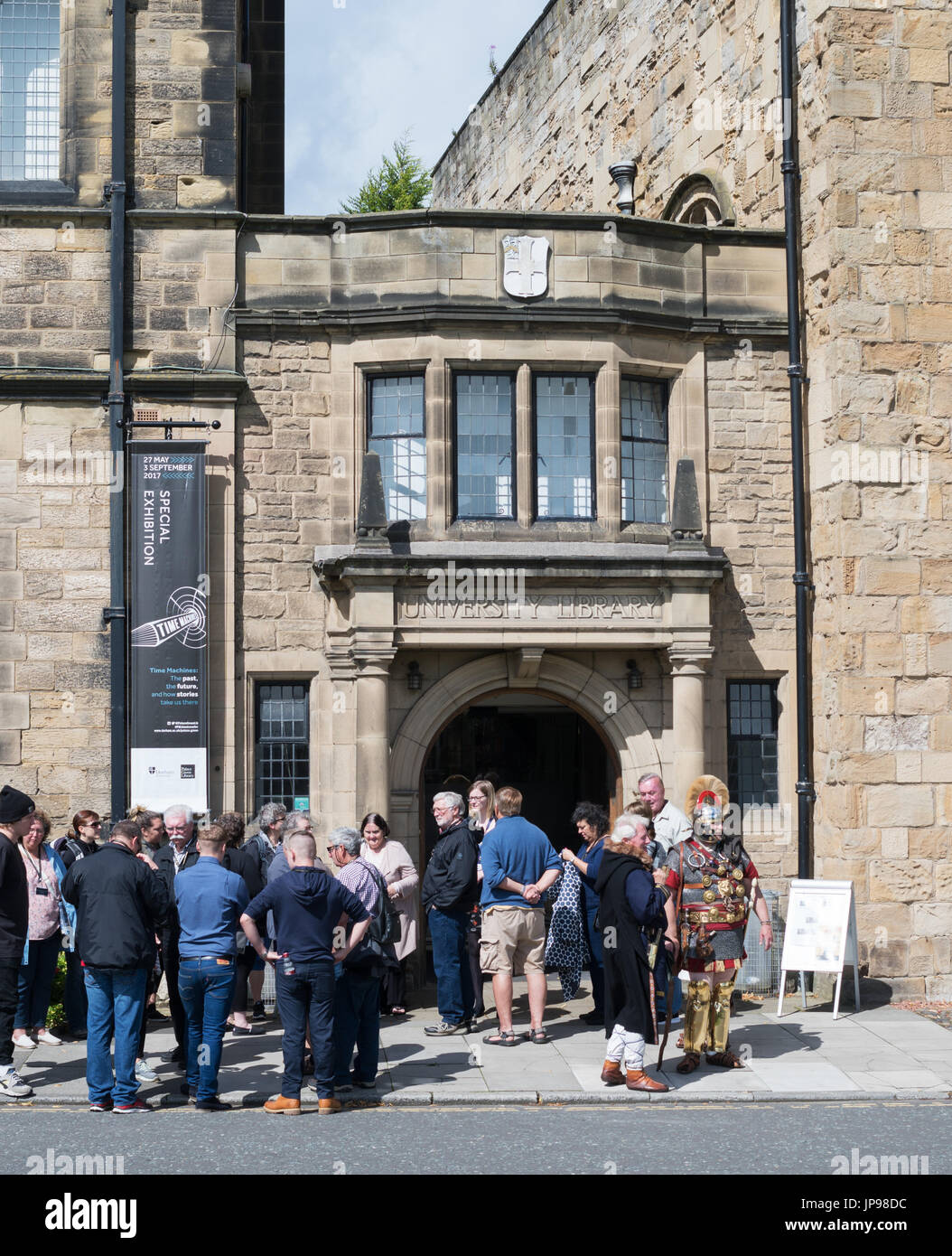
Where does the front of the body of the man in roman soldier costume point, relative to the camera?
toward the camera

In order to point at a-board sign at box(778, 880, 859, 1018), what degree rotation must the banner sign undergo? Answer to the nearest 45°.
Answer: approximately 45° to its left

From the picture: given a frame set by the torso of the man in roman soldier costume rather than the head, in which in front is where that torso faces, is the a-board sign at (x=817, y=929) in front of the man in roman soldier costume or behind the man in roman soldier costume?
behind

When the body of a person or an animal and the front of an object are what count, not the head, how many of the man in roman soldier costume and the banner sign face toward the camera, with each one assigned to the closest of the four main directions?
2

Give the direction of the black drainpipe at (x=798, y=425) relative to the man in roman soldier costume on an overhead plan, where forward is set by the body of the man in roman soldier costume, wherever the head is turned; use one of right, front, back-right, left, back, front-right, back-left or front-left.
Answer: back

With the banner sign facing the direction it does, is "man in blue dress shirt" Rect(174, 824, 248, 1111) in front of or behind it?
in front

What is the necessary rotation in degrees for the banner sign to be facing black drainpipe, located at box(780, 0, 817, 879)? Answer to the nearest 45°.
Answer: approximately 90° to its left

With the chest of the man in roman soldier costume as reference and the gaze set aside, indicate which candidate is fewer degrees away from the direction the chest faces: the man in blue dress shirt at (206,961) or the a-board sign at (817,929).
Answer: the man in blue dress shirt

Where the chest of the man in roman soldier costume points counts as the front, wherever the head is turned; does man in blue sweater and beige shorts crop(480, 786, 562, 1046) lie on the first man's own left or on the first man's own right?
on the first man's own right

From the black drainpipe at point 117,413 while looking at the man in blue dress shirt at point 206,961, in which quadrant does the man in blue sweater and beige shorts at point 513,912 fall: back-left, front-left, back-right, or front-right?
front-left

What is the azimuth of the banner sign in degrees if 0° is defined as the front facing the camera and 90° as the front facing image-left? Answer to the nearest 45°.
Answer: approximately 0°

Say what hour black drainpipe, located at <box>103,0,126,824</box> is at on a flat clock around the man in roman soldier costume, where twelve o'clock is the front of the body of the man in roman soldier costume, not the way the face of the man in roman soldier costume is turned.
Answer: The black drainpipe is roughly at 4 o'clock from the man in roman soldier costume.

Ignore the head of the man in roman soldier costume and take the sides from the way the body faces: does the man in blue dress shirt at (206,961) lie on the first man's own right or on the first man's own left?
on the first man's own right

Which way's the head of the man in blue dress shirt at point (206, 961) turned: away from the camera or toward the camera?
away from the camera
